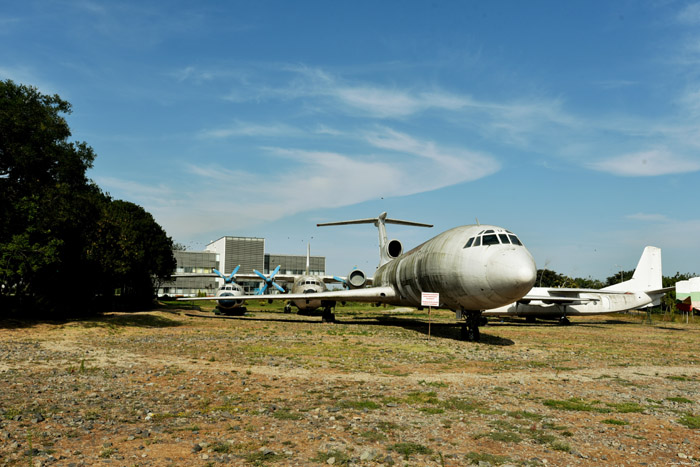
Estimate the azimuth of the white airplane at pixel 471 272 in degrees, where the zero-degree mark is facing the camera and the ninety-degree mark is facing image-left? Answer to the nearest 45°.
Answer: approximately 315°

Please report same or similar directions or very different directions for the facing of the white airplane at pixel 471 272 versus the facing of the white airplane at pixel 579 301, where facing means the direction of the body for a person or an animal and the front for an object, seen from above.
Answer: very different directions

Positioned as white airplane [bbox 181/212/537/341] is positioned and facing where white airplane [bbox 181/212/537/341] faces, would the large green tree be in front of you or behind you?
behind

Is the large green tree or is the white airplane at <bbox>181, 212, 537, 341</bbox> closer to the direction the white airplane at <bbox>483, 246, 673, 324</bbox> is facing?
the large green tree

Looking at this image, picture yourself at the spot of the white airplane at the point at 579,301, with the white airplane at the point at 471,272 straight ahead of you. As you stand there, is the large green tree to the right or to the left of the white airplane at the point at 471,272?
right

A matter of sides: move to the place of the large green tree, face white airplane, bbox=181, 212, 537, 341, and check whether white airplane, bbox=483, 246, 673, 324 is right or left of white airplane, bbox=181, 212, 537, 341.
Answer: left

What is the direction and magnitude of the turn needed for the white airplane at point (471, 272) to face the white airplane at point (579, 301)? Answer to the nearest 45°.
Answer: approximately 90° to its left

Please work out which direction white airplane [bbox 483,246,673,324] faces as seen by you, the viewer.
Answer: facing to the left of the viewer

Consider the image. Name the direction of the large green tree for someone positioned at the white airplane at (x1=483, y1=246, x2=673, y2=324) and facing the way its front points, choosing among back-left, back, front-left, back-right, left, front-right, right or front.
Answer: front-left

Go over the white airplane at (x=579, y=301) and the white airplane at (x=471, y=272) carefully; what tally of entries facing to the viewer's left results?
1

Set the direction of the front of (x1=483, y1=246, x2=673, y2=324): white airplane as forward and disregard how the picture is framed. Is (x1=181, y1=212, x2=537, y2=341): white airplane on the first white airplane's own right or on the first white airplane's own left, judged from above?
on the first white airplane's own left
